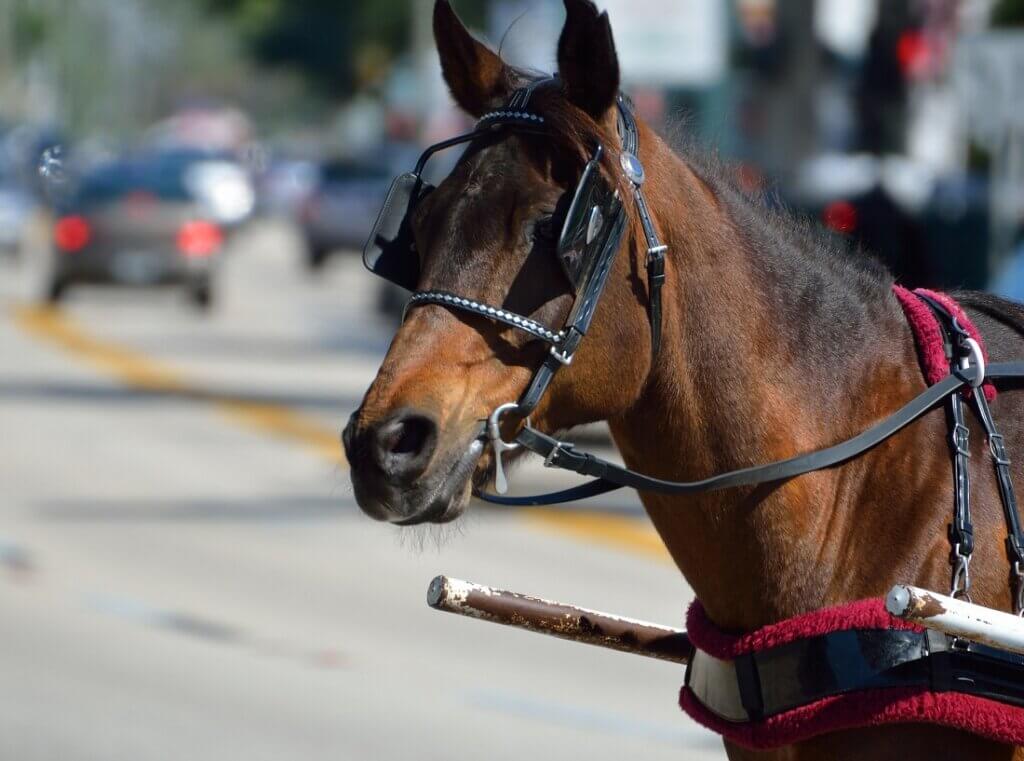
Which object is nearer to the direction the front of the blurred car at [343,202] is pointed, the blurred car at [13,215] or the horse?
the blurred car

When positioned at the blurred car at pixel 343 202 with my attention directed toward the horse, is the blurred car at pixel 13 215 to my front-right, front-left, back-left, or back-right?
back-right

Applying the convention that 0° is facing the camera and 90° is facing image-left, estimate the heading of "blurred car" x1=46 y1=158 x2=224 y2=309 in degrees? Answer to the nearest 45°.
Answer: approximately 180°

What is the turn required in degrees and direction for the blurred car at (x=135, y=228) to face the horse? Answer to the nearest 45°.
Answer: approximately 180°

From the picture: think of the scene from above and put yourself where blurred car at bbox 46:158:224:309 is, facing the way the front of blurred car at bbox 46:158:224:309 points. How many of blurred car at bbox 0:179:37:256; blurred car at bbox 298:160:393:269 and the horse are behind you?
1

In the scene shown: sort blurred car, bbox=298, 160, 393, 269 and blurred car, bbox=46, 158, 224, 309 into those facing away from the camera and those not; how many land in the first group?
2

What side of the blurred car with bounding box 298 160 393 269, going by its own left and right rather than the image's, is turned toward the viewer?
back

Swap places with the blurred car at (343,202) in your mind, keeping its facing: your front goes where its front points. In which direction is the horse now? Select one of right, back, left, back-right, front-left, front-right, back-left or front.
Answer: back

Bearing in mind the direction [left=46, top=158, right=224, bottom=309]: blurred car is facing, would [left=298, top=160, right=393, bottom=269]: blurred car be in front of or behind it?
in front
